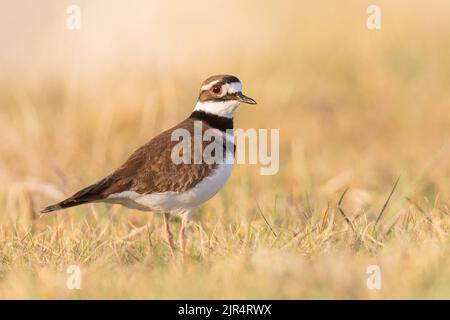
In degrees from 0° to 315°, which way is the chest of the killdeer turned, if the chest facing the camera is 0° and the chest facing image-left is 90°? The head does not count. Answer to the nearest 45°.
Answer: approximately 270°
